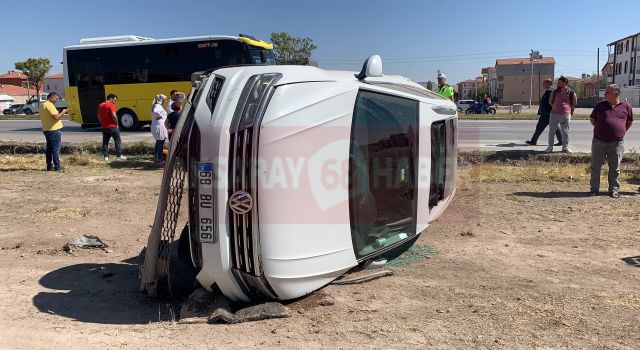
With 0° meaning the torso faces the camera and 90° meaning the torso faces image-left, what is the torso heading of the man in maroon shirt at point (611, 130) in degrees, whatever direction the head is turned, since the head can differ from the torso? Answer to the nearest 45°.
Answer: approximately 0°

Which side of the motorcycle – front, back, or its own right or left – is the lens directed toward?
left

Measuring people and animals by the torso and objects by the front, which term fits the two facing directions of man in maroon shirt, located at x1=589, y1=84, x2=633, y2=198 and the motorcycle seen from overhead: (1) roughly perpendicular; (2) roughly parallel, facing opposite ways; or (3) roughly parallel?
roughly perpendicular

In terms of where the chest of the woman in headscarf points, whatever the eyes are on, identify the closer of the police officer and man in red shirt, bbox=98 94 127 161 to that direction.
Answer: the police officer

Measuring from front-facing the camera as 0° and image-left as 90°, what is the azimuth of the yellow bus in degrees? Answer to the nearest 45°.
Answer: approximately 315°

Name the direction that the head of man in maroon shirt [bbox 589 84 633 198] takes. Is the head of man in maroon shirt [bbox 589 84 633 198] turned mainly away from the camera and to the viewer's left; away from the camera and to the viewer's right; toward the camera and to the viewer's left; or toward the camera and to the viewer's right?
toward the camera and to the viewer's left

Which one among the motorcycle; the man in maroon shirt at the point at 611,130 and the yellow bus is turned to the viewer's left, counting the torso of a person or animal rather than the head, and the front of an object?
the motorcycle

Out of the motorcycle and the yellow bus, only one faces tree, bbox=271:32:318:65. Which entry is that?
the motorcycle

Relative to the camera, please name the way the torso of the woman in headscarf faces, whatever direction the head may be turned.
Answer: to the viewer's right

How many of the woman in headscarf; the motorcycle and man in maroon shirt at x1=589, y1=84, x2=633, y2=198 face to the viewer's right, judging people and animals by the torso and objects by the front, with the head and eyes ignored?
1
